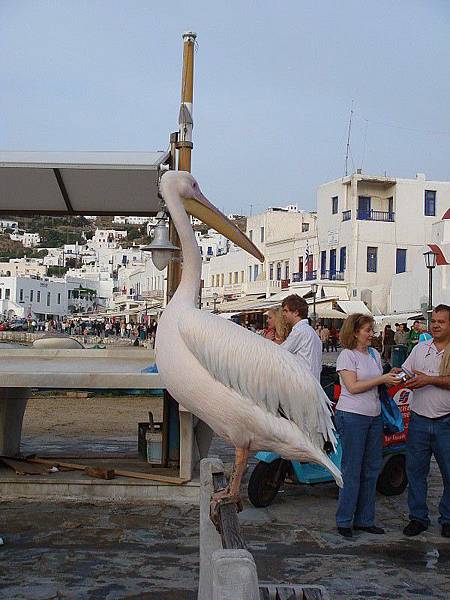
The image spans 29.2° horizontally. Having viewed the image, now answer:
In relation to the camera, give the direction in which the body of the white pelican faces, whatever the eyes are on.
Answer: to the viewer's left

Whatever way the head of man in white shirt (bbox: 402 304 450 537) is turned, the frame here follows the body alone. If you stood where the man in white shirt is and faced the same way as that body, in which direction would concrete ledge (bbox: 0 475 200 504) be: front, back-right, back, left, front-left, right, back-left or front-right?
front-right

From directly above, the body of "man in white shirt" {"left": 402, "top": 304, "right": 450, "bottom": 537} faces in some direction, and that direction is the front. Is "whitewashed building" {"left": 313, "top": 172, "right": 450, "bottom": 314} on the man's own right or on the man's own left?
on the man's own right

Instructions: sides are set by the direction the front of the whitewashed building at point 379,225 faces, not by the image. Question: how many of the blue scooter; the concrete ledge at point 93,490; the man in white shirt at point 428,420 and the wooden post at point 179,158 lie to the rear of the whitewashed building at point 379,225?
0

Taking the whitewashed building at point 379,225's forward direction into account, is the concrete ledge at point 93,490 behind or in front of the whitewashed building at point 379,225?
in front

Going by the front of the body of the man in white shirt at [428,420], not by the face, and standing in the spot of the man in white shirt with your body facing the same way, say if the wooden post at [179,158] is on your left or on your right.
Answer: on your right

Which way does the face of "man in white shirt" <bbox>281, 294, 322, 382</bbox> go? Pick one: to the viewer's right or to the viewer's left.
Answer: to the viewer's left

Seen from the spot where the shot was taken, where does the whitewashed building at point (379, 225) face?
facing the viewer and to the left of the viewer

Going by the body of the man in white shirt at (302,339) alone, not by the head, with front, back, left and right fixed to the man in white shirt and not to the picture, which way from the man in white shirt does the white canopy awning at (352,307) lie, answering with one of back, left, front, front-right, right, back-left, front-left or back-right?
right

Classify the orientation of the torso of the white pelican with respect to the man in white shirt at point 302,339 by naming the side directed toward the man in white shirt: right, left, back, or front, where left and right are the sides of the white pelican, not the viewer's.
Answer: right

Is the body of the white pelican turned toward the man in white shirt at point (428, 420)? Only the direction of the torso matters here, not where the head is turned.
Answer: no
